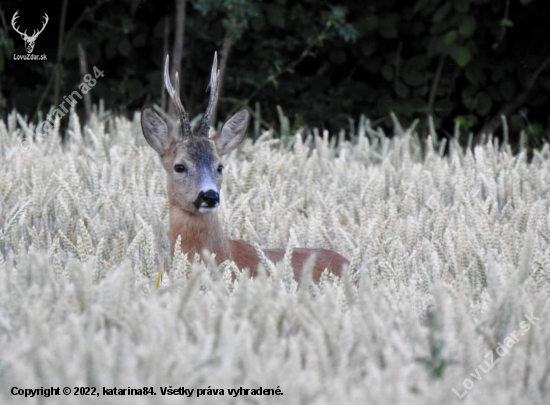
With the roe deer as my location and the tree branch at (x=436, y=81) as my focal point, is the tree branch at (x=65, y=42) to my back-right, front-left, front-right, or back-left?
front-left

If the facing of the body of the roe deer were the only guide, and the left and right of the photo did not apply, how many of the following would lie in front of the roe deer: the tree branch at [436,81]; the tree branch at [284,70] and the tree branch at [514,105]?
0

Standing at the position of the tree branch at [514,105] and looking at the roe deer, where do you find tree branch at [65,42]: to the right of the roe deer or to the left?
right

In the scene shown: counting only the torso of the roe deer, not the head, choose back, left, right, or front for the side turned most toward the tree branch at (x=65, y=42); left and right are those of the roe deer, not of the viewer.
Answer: right

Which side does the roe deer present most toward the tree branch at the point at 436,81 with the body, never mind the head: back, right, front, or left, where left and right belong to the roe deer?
back

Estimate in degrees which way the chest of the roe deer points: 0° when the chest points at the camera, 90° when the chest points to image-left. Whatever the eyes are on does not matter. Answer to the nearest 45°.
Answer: approximately 45°

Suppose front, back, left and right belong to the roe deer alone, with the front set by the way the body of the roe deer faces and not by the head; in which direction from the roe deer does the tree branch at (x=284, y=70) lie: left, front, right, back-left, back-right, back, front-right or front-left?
back-right
